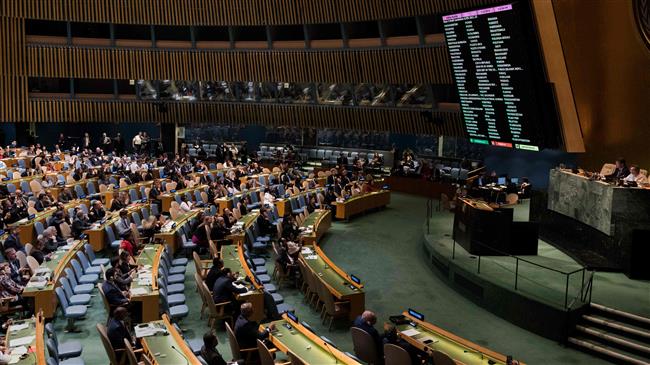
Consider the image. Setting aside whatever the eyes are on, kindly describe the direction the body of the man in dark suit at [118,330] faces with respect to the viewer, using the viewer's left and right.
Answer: facing to the right of the viewer

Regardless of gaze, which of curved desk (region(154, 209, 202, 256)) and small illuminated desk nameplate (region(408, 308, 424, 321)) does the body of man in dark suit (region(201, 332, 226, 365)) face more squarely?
the small illuminated desk nameplate

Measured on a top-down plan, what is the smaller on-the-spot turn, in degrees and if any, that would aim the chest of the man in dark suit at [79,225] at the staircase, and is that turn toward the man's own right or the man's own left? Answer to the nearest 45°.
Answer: approximately 45° to the man's own right

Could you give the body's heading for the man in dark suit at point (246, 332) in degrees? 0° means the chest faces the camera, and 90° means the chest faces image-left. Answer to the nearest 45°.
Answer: approximately 225°

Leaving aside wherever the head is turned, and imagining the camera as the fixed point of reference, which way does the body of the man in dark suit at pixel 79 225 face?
to the viewer's right

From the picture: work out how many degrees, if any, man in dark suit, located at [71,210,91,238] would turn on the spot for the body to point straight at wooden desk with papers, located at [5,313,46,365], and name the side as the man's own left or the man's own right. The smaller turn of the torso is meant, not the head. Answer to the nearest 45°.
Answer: approximately 90° to the man's own right

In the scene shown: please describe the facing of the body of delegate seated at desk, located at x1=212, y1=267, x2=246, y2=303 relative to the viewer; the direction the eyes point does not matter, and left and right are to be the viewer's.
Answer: facing to the right of the viewer

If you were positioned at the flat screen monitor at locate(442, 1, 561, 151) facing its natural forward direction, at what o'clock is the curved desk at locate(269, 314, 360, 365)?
The curved desk is roughly at 11 o'clock from the flat screen monitor.

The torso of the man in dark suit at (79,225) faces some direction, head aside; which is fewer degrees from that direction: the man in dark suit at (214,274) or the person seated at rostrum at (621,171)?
the person seated at rostrum

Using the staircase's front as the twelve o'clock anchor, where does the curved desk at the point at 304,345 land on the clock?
The curved desk is roughly at 12 o'clock from the staircase.

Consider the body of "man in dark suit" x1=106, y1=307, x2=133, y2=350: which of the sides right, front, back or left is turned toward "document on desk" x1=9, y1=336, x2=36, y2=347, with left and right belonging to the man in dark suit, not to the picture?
back

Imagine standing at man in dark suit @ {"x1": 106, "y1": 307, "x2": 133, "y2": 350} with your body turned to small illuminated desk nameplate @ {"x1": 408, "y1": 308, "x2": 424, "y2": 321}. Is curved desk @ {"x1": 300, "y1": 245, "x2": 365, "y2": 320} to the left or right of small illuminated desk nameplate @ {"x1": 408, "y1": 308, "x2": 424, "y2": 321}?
left

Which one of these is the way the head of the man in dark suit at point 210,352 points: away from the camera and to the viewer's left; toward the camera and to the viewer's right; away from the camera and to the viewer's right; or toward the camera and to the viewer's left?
away from the camera and to the viewer's right

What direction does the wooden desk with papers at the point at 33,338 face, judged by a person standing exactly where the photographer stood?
facing to the right of the viewer

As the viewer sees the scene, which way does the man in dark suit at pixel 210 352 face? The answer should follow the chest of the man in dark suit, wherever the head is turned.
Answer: to the viewer's right

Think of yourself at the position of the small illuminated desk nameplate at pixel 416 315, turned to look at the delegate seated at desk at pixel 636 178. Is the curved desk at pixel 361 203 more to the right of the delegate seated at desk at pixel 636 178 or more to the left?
left
